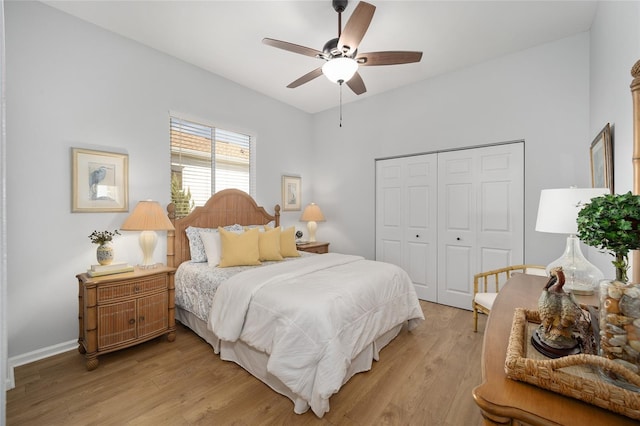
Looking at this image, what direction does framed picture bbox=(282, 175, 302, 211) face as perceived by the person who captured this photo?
facing the viewer and to the right of the viewer

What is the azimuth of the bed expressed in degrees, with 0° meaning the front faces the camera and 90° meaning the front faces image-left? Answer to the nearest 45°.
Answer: approximately 315°

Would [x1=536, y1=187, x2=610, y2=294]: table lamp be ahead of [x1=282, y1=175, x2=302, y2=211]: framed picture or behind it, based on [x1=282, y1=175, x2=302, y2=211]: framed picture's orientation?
ahead

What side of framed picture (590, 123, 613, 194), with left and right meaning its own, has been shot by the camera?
left

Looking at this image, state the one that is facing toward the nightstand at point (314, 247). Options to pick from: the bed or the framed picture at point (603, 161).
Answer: the framed picture

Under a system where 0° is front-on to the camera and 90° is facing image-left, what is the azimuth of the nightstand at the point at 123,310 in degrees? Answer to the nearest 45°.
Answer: approximately 315°

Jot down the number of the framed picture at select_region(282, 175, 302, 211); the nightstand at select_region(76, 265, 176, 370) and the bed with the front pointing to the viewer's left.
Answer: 0

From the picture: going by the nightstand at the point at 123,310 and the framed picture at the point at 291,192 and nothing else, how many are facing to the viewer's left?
0

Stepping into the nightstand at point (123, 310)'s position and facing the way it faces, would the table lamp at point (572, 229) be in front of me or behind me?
in front

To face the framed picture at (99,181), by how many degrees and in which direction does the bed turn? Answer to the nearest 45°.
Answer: approximately 135° to its right

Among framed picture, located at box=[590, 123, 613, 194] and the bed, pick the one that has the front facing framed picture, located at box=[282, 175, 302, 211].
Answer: framed picture, located at box=[590, 123, 613, 194]

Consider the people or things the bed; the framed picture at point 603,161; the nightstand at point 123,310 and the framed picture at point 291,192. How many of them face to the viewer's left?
1

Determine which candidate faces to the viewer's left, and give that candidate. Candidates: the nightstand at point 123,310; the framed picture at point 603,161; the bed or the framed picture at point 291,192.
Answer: the framed picture at point 603,161
